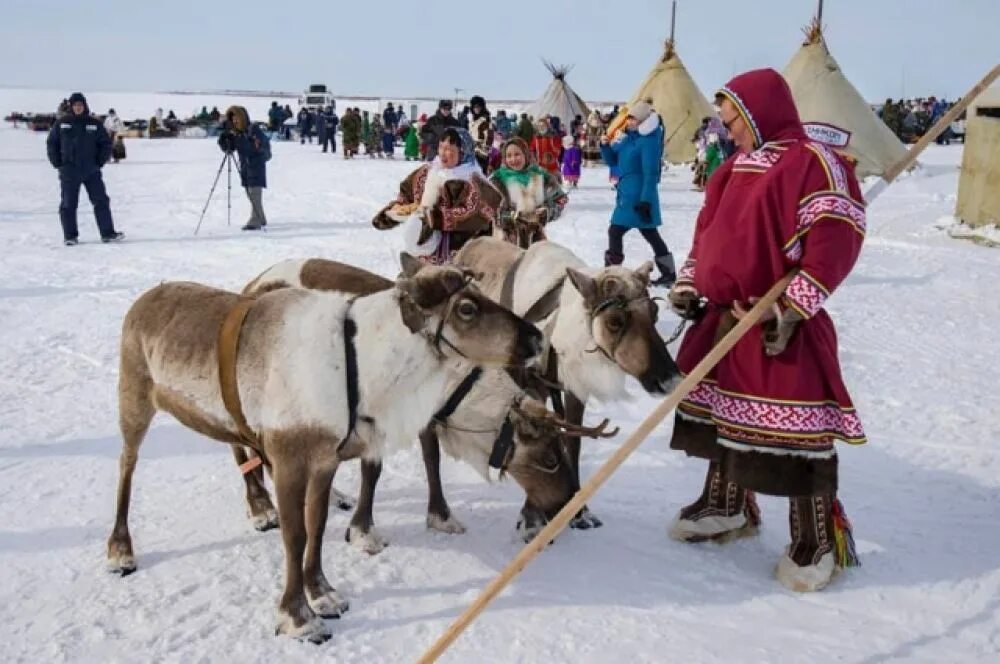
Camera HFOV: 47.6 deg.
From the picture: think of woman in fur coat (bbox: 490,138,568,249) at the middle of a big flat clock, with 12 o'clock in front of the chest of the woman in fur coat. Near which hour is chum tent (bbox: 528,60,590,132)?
The chum tent is roughly at 6 o'clock from the woman in fur coat.

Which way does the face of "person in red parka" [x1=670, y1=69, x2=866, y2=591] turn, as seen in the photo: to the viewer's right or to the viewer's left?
to the viewer's left

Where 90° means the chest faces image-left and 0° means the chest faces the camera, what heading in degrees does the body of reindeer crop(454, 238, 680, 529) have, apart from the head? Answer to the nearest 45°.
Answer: approximately 315°

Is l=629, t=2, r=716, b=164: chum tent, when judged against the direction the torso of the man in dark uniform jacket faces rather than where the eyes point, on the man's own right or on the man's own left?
on the man's own left

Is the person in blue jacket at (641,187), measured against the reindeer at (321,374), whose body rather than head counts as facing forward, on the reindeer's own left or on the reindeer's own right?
on the reindeer's own left

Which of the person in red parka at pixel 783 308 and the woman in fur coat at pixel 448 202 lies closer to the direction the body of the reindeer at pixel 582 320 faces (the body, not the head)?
the person in red parka

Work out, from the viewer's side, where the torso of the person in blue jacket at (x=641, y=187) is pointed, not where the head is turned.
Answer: to the viewer's left

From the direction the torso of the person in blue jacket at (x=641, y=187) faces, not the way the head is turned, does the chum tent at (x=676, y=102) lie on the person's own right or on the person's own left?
on the person's own right

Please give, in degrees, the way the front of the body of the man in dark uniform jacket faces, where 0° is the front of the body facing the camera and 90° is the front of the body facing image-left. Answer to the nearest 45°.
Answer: approximately 0°

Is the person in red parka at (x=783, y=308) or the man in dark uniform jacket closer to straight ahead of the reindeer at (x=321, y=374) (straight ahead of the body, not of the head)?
the person in red parka
